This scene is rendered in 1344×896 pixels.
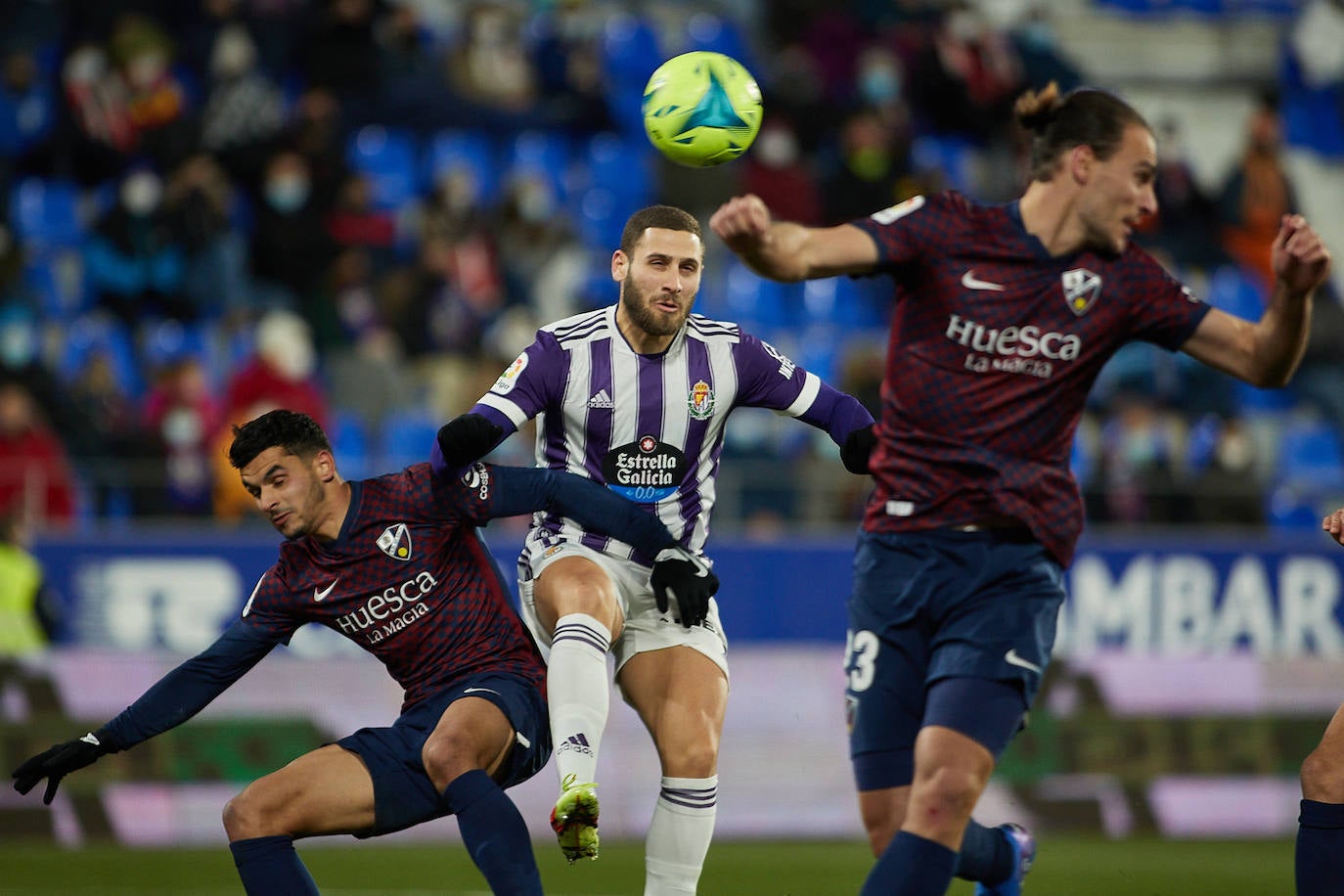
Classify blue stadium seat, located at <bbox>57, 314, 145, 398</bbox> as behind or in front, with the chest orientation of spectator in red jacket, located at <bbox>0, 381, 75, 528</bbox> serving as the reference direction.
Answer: behind

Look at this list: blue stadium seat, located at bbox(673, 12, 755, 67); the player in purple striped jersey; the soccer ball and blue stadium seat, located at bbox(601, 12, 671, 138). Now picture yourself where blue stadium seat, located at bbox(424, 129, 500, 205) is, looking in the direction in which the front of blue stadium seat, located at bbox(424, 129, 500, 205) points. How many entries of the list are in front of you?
2

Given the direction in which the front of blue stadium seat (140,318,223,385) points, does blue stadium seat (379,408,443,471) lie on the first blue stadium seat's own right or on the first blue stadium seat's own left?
on the first blue stadium seat's own left

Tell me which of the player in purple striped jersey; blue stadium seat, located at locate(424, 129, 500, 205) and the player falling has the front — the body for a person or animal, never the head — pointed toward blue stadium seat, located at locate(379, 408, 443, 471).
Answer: blue stadium seat, located at locate(424, 129, 500, 205)

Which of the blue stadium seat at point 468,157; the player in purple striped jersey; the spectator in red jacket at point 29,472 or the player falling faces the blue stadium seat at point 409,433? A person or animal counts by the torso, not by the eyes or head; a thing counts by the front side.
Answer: the blue stadium seat at point 468,157

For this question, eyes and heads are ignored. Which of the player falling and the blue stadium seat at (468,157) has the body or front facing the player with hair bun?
the blue stadium seat

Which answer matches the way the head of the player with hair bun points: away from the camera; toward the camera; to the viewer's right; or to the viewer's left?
to the viewer's right

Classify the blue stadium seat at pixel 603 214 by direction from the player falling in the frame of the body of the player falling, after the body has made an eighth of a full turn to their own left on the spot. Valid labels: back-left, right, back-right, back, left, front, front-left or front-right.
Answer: back
